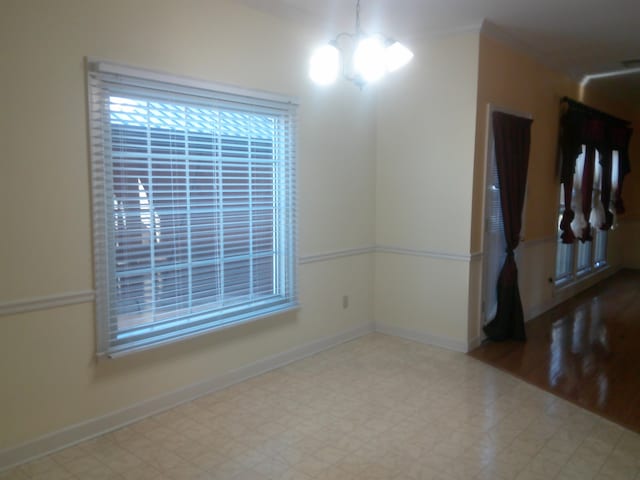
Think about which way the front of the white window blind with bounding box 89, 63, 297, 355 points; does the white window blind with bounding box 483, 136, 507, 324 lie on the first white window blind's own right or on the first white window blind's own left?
on the first white window blind's own left

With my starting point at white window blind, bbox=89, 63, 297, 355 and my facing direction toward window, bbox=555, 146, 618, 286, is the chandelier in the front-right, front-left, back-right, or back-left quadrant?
front-right

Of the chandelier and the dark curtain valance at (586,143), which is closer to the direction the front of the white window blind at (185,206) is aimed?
the chandelier

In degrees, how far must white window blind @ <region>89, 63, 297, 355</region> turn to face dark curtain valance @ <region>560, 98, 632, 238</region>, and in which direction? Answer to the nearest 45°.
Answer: approximately 45° to its left

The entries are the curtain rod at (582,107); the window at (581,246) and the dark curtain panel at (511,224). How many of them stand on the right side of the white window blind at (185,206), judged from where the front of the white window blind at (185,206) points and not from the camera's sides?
0

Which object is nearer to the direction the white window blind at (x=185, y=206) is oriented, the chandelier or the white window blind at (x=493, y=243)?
the chandelier

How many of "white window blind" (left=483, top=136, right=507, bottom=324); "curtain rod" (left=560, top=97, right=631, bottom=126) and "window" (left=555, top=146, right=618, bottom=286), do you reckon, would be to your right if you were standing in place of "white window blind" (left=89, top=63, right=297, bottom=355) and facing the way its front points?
0

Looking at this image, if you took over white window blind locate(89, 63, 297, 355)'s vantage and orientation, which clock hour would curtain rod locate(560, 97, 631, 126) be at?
The curtain rod is roughly at 10 o'clock from the white window blind.

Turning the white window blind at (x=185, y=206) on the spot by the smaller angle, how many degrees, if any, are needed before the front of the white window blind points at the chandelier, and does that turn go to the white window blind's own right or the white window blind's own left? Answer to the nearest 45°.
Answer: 0° — it already faces it
